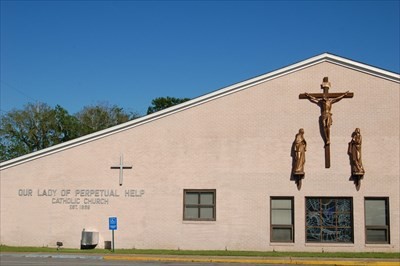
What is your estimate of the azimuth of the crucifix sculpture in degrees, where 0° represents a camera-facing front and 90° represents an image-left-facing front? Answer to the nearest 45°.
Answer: approximately 0°

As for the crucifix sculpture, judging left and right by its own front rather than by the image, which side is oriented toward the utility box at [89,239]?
right

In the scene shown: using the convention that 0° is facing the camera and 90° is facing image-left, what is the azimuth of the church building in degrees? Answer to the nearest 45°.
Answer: approximately 0°
